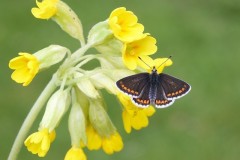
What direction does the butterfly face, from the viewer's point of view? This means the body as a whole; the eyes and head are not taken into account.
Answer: away from the camera
